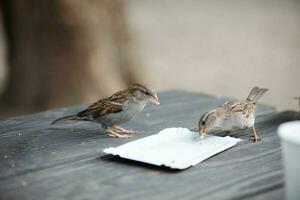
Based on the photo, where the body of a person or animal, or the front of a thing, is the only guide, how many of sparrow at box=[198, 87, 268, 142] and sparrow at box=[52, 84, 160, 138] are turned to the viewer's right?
1

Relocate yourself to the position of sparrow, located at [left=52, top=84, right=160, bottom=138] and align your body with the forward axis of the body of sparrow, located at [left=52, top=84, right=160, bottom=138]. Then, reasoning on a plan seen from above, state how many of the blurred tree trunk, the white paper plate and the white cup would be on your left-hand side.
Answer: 1

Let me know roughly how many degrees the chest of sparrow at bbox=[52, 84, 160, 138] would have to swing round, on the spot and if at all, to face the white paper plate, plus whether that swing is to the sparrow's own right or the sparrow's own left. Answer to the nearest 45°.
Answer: approximately 90° to the sparrow's own right

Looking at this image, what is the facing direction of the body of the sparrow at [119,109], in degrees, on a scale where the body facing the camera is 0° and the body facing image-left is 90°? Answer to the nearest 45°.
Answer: approximately 270°

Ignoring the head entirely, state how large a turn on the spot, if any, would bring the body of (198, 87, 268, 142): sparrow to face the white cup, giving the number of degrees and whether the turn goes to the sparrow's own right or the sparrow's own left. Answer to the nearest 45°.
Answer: approximately 90° to the sparrow's own left

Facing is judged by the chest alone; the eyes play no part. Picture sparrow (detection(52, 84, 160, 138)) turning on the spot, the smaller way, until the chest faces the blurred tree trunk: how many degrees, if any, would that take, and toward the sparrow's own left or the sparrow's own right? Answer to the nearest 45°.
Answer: approximately 90° to the sparrow's own left

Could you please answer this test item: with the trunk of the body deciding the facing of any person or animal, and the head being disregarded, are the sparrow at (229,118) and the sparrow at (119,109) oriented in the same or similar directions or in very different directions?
very different directions

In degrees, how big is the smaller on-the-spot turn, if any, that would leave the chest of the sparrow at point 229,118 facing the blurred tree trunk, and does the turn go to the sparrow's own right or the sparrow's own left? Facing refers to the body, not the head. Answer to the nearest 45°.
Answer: approximately 45° to the sparrow's own right

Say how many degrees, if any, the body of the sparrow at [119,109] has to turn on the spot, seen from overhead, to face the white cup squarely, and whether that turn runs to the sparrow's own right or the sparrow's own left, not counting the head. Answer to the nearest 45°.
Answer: approximately 90° to the sparrow's own right

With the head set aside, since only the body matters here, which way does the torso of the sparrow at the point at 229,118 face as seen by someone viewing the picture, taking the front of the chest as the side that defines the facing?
to the viewer's left

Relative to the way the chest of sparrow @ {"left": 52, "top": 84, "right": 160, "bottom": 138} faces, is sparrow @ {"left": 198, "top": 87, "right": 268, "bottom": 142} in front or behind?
in front
